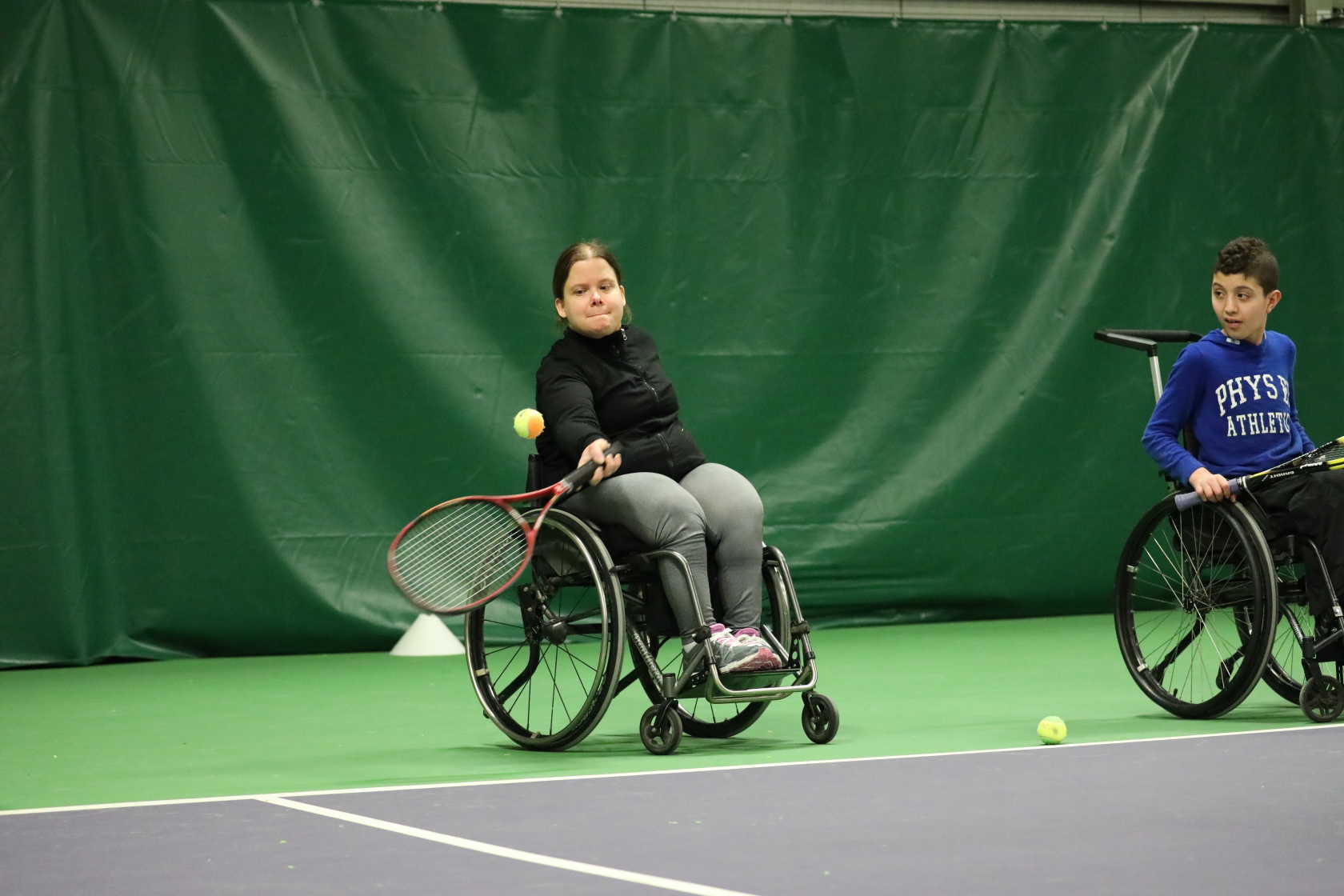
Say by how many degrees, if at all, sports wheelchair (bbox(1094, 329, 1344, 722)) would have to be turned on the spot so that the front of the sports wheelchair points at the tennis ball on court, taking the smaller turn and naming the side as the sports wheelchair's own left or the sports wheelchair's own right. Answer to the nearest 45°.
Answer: approximately 90° to the sports wheelchair's own right

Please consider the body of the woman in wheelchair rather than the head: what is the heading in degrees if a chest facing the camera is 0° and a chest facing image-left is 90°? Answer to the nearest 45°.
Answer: approximately 315°

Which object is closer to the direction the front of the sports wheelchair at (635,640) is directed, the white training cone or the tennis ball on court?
the tennis ball on court

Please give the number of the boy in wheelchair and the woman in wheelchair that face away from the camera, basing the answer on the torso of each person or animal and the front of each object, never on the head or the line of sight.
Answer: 0

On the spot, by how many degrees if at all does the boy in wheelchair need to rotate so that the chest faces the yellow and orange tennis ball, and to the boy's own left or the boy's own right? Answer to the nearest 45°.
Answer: approximately 90° to the boy's own right

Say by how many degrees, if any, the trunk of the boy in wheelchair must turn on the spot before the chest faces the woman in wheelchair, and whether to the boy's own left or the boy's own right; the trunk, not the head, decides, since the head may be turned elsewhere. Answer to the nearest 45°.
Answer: approximately 90° to the boy's own right

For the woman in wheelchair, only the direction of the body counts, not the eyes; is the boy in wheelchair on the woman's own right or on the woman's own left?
on the woman's own left

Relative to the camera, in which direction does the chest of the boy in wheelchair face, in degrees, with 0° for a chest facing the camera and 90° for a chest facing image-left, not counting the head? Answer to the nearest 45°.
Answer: approximately 315°

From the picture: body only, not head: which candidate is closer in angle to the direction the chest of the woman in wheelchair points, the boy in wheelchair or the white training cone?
the boy in wheelchair
